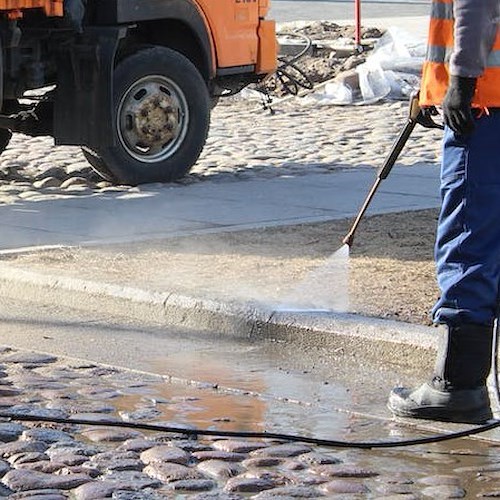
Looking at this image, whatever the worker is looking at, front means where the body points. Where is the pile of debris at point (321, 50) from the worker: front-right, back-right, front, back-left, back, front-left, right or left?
right

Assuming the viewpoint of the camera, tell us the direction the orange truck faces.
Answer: facing away from the viewer and to the right of the viewer

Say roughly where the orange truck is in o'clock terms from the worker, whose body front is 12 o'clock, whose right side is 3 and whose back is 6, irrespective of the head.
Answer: The orange truck is roughly at 2 o'clock from the worker.

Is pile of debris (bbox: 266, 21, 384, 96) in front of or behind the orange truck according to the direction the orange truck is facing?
in front

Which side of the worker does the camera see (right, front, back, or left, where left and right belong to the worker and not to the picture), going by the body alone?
left

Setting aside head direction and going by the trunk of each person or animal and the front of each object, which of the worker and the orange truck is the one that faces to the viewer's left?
the worker

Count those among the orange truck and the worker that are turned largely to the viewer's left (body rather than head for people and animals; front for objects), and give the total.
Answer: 1

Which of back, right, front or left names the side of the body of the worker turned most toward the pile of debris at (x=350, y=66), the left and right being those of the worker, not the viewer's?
right

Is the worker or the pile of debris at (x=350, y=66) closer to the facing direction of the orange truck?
the pile of debris

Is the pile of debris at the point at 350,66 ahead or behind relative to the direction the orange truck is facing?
ahead
